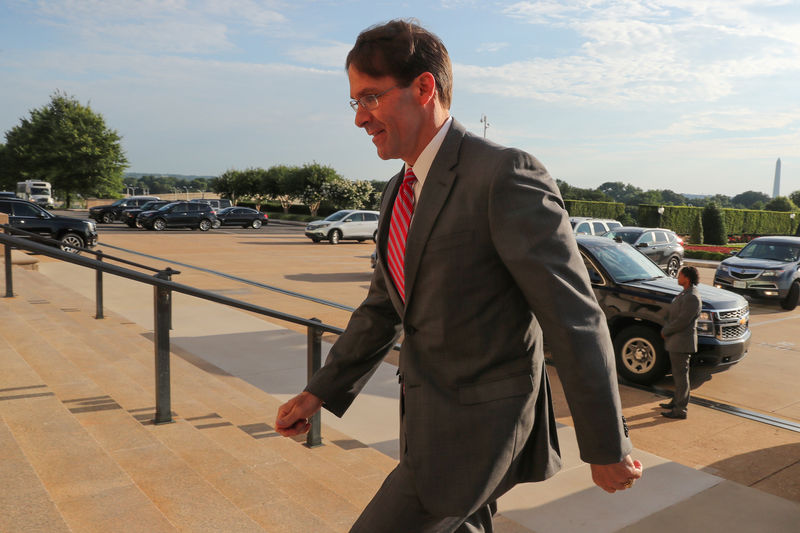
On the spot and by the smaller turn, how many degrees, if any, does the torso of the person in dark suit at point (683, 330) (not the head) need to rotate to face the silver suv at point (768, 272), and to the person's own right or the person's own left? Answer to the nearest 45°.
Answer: approximately 90° to the person's own right

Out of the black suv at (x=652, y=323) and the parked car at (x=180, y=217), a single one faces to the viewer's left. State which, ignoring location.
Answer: the parked car

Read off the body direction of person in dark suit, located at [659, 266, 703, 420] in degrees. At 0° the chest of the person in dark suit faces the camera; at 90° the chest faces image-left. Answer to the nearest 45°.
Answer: approximately 90°

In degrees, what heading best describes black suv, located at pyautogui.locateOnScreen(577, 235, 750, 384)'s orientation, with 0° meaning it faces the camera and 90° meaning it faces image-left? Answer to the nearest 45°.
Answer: approximately 315°

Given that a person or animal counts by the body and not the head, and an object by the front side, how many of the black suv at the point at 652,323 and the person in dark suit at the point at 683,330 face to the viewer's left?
1

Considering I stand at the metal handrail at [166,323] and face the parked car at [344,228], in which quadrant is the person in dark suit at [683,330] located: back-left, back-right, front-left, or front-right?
front-right

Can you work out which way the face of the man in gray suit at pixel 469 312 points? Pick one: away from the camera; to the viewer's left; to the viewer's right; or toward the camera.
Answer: to the viewer's left

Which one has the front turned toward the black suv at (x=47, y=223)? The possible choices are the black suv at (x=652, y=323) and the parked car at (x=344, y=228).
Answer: the parked car

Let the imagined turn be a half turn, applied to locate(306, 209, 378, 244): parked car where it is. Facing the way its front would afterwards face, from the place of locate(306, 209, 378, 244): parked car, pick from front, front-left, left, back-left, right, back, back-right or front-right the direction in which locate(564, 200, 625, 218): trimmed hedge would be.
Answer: front

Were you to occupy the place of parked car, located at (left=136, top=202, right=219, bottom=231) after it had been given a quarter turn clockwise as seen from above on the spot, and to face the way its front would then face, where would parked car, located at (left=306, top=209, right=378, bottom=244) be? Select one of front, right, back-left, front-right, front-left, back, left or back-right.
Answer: back-right

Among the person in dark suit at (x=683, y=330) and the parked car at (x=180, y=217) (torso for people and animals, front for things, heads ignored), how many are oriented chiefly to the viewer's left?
2
